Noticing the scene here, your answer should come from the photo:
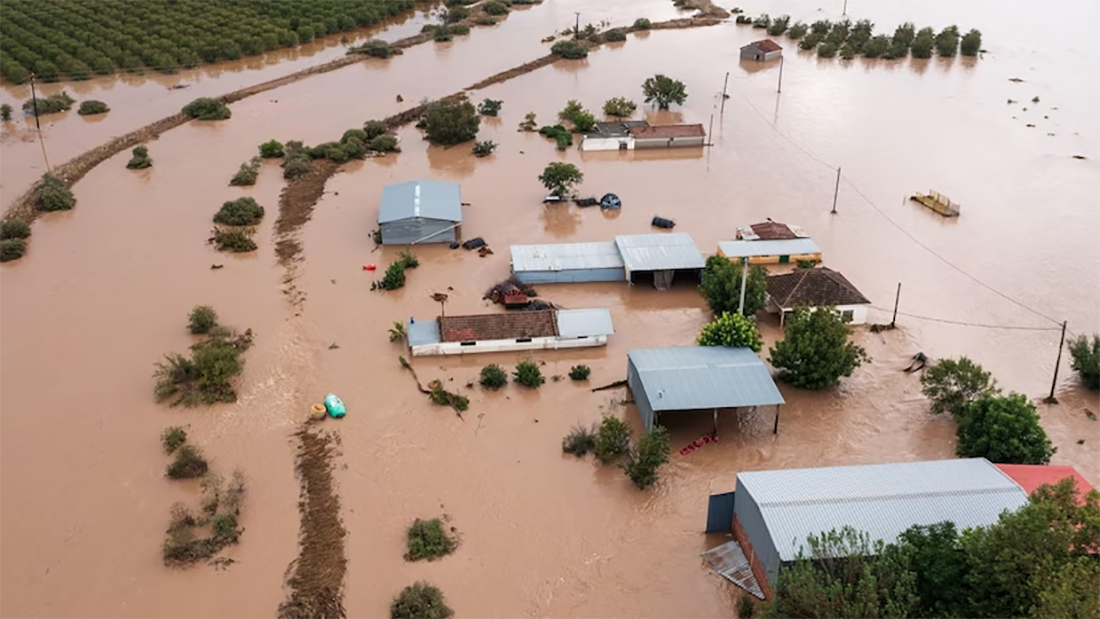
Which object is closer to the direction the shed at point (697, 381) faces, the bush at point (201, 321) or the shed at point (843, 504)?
the shed

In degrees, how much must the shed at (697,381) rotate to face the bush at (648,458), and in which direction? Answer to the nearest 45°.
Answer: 0° — it already faces it

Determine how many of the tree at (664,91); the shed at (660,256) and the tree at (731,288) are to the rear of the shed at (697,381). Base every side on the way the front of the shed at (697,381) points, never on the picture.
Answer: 3

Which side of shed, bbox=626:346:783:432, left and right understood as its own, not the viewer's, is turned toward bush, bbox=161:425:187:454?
right

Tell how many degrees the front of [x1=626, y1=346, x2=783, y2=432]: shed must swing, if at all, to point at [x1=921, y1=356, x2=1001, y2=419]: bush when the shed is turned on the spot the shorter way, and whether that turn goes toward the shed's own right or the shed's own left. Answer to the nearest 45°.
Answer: approximately 90° to the shed's own left

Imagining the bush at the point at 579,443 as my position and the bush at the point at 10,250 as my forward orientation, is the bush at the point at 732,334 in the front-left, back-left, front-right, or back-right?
back-right

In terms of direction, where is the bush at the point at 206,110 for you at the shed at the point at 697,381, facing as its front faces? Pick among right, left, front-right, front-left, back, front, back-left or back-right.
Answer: back-right

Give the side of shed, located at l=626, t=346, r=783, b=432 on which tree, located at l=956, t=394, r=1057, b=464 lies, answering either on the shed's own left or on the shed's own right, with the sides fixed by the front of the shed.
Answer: on the shed's own left

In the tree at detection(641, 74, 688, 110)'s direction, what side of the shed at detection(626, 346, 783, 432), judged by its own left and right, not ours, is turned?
back

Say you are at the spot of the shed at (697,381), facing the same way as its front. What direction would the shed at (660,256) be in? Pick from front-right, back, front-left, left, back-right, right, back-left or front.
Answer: back

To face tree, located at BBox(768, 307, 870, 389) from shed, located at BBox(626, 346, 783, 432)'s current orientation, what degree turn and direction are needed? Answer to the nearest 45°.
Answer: approximately 135° to its left

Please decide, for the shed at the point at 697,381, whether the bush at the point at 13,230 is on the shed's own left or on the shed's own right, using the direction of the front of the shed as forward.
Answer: on the shed's own right

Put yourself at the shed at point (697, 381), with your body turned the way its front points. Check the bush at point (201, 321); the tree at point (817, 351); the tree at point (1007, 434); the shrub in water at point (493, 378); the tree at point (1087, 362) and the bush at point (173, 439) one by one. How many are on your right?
3

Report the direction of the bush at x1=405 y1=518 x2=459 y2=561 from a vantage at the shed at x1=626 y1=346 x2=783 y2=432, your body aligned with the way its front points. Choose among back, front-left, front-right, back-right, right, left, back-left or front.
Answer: front-right

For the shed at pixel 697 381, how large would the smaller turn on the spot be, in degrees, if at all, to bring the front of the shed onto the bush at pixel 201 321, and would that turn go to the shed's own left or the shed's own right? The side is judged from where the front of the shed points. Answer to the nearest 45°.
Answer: approximately 90° to the shed's own right

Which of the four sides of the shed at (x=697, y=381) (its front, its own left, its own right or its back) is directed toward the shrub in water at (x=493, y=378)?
right

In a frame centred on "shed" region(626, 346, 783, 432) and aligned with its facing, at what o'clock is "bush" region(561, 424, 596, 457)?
The bush is roughly at 2 o'clock from the shed.

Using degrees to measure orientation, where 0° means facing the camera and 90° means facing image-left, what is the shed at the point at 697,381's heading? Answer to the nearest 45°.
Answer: approximately 0°

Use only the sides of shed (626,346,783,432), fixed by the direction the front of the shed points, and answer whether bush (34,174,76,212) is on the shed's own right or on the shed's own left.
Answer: on the shed's own right

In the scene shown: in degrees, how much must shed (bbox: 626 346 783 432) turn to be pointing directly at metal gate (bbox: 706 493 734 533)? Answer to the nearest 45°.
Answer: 0° — it already faces it
